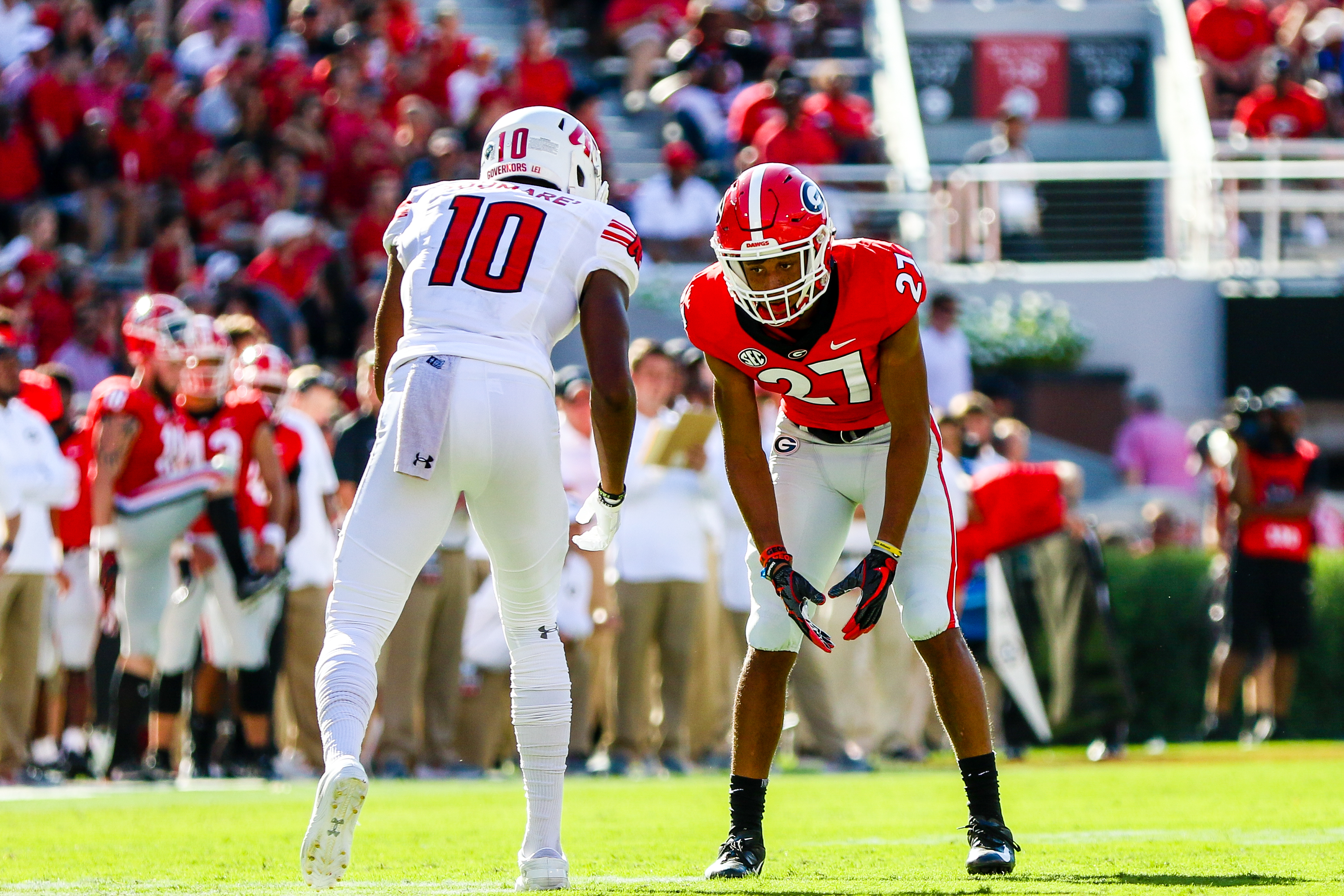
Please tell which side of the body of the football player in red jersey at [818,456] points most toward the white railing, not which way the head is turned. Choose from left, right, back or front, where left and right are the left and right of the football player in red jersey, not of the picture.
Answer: back

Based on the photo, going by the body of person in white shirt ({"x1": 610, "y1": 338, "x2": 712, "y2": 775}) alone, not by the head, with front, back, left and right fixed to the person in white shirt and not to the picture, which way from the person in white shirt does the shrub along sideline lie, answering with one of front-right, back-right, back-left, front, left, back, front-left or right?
back-left

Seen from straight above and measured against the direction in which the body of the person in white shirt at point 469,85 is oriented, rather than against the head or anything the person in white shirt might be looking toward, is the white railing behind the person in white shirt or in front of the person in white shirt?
in front

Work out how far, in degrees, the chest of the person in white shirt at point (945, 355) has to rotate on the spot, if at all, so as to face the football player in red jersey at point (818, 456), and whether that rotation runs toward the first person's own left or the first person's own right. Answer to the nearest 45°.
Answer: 0° — they already face them

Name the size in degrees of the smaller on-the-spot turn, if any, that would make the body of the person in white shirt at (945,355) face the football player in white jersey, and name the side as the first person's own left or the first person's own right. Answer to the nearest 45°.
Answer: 0° — they already face them

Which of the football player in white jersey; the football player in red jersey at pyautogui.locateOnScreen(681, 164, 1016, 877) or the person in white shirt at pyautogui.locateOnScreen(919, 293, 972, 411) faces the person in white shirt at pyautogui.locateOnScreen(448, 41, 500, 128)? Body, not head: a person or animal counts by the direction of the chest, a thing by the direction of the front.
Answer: the football player in white jersey

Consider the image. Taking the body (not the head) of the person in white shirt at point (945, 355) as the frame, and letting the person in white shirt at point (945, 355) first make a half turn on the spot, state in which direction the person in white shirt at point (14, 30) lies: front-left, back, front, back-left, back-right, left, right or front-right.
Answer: left

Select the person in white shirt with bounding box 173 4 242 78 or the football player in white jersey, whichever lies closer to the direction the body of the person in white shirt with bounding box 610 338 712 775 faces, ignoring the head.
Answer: the football player in white jersey

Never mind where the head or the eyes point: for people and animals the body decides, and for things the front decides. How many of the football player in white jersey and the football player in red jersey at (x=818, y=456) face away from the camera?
1

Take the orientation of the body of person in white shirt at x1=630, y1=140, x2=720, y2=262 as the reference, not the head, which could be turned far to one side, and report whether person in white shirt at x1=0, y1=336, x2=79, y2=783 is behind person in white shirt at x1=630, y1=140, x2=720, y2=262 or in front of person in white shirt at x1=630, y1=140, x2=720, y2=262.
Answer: in front

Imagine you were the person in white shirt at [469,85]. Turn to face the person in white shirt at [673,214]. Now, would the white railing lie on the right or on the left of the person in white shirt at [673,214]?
left

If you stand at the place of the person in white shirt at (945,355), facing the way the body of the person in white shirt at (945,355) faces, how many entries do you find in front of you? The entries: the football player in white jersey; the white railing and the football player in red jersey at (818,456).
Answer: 2
